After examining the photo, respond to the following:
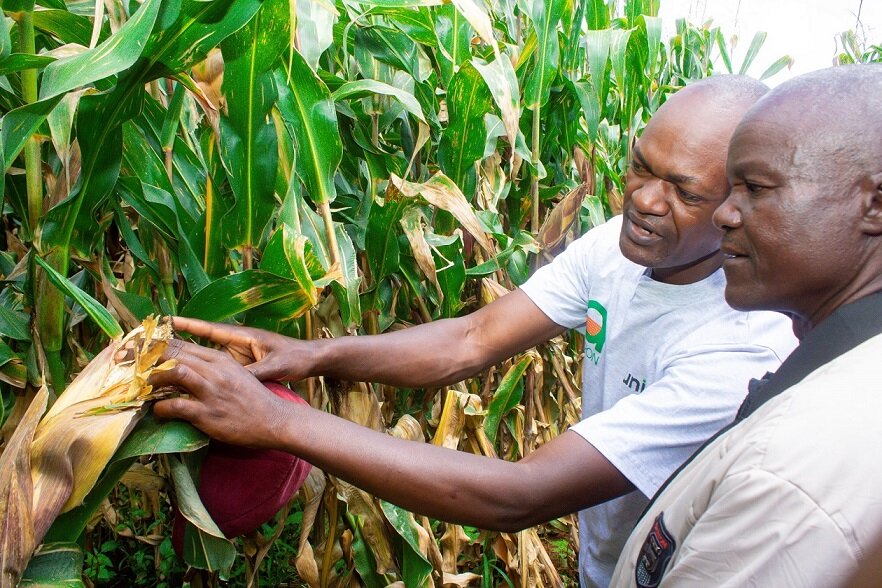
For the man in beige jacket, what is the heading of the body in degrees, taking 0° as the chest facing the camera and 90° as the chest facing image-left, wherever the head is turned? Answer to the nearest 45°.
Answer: approximately 90°

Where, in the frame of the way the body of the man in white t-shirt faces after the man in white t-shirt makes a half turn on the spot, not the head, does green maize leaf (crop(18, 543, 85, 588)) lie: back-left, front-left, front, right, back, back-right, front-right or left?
back

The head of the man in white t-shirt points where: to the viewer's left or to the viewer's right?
to the viewer's left

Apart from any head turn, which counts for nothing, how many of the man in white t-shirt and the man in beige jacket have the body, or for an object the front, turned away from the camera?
0

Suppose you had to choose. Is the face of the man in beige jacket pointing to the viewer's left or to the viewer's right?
to the viewer's left

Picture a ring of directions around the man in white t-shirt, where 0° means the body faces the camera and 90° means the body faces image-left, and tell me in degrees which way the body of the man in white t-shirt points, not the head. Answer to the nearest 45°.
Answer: approximately 45°
